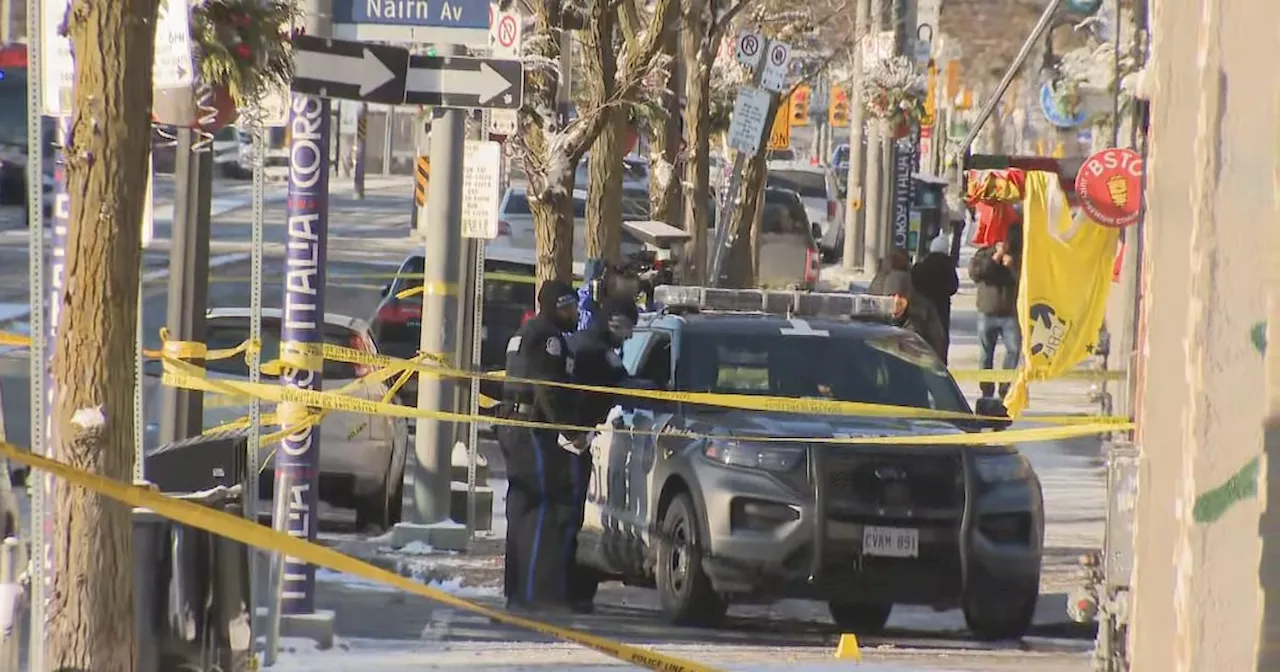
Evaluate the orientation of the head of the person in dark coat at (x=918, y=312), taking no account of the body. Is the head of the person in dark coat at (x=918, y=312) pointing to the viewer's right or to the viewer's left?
to the viewer's left

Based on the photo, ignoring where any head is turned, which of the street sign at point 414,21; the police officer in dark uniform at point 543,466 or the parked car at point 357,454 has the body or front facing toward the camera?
the street sign

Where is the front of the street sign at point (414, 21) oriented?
toward the camera

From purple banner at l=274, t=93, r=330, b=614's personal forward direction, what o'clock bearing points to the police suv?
The police suv is roughly at 9 o'clock from the purple banner.

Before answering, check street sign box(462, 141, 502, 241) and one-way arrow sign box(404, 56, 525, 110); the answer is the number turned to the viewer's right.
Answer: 0

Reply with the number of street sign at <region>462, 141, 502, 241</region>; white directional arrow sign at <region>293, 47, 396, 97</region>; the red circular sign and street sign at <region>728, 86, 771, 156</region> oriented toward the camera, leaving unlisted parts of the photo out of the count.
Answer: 4

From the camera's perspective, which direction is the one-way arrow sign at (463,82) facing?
toward the camera

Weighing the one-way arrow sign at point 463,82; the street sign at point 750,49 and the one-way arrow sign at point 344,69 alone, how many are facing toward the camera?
3

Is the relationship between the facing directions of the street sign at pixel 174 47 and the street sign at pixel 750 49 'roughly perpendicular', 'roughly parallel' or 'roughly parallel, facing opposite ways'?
roughly parallel

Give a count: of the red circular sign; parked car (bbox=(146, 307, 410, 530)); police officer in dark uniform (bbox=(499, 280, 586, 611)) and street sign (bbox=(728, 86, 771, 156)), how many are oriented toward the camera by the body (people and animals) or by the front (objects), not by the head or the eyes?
2

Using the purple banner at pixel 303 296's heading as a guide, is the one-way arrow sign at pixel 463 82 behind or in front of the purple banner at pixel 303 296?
behind

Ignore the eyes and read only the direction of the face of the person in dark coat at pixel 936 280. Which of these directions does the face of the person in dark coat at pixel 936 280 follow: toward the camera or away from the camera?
away from the camera

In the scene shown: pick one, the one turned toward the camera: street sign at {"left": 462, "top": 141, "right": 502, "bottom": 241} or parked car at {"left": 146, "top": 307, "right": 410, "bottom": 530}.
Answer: the street sign

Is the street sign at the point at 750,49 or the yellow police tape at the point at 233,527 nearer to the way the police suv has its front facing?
the yellow police tape

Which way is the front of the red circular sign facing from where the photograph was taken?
facing the viewer
